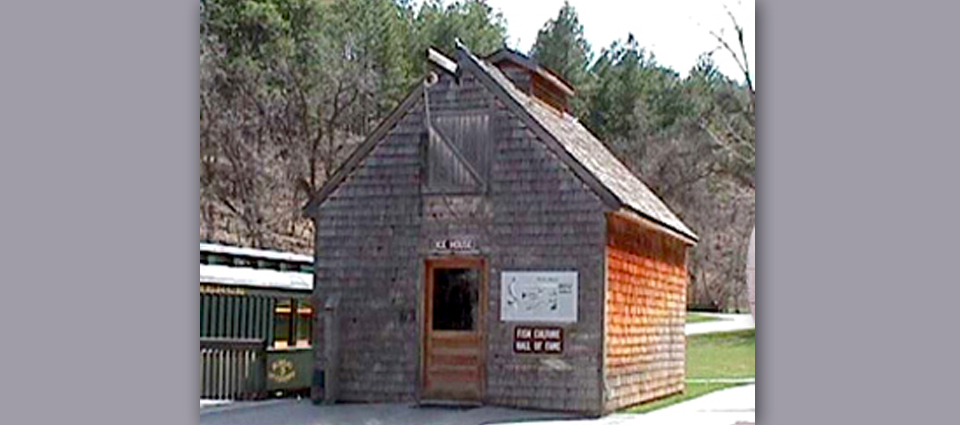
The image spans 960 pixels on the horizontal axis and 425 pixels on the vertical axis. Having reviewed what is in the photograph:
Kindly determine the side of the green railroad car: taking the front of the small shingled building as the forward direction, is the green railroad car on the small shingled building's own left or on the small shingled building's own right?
on the small shingled building's own right

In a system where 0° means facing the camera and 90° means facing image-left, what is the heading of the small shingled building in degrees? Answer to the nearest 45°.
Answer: approximately 0°
